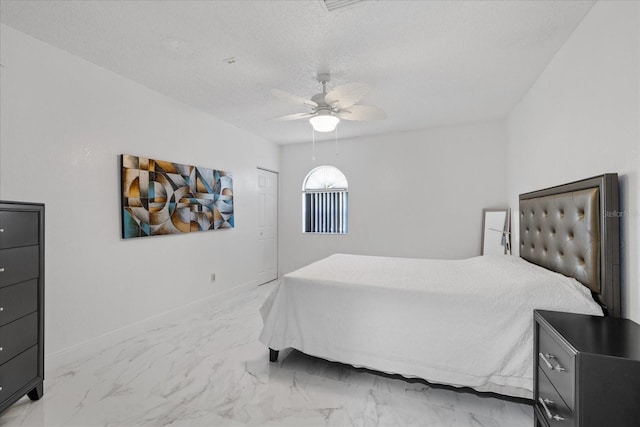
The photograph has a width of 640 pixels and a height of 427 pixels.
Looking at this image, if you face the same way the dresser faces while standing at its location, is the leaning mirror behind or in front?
in front

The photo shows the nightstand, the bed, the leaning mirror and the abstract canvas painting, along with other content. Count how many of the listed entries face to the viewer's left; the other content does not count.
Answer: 2

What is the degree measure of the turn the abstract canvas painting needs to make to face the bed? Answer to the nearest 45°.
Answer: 0° — it already faces it

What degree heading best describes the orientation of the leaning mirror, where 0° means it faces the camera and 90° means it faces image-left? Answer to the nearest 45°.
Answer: approximately 0°

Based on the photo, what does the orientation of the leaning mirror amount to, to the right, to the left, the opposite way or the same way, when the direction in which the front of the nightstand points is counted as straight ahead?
to the left

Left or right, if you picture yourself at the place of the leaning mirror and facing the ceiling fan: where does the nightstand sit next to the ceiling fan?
left

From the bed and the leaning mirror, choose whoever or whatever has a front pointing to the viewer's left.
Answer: the bed

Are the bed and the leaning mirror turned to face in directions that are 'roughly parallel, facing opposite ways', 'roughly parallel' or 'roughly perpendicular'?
roughly perpendicular

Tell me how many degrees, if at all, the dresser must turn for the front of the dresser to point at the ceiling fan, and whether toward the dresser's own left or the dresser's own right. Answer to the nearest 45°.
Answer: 0° — it already faces it

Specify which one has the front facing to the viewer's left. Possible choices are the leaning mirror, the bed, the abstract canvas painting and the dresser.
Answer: the bed

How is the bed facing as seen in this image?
to the viewer's left

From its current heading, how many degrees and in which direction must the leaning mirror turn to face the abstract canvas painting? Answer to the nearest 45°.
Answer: approximately 45° to its right

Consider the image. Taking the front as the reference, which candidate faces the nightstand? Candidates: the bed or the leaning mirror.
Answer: the leaning mirror

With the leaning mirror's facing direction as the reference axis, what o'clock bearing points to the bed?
The bed is roughly at 12 o'clock from the leaning mirror.

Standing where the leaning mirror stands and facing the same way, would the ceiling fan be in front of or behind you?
in front

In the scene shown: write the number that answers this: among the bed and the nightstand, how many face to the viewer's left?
2

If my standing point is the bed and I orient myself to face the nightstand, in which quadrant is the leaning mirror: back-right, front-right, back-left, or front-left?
back-left

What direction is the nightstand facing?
to the viewer's left
